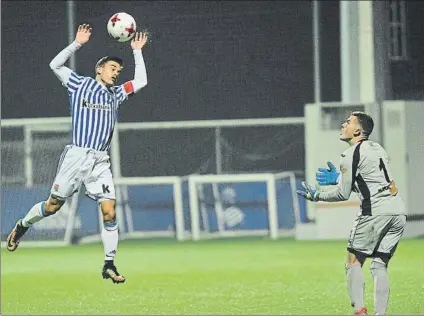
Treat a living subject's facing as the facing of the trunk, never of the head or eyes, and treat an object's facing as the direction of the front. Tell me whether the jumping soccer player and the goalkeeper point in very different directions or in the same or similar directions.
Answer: very different directions

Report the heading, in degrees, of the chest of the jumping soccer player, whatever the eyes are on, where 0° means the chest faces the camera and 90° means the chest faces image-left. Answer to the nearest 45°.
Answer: approximately 315°

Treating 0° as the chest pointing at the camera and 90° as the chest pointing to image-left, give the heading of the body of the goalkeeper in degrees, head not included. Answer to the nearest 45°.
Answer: approximately 135°

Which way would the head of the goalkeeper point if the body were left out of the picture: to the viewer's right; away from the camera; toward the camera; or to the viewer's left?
to the viewer's left
